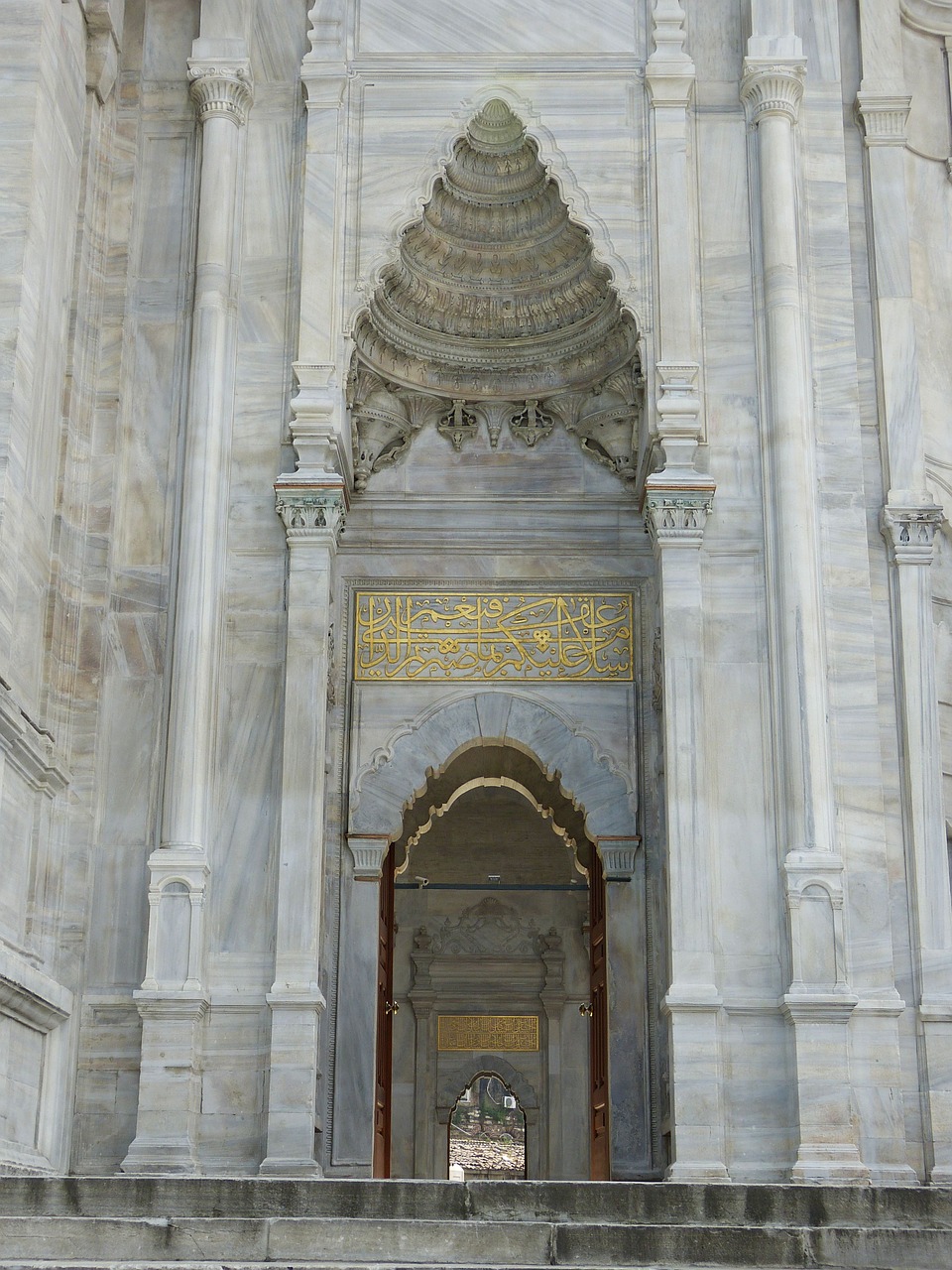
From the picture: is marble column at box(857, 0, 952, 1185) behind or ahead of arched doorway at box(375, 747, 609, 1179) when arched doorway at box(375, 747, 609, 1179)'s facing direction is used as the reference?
ahead

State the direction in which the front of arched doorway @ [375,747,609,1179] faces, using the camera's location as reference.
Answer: facing the viewer

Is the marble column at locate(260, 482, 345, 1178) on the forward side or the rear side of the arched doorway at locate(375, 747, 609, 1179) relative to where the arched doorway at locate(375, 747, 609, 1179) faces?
on the forward side
